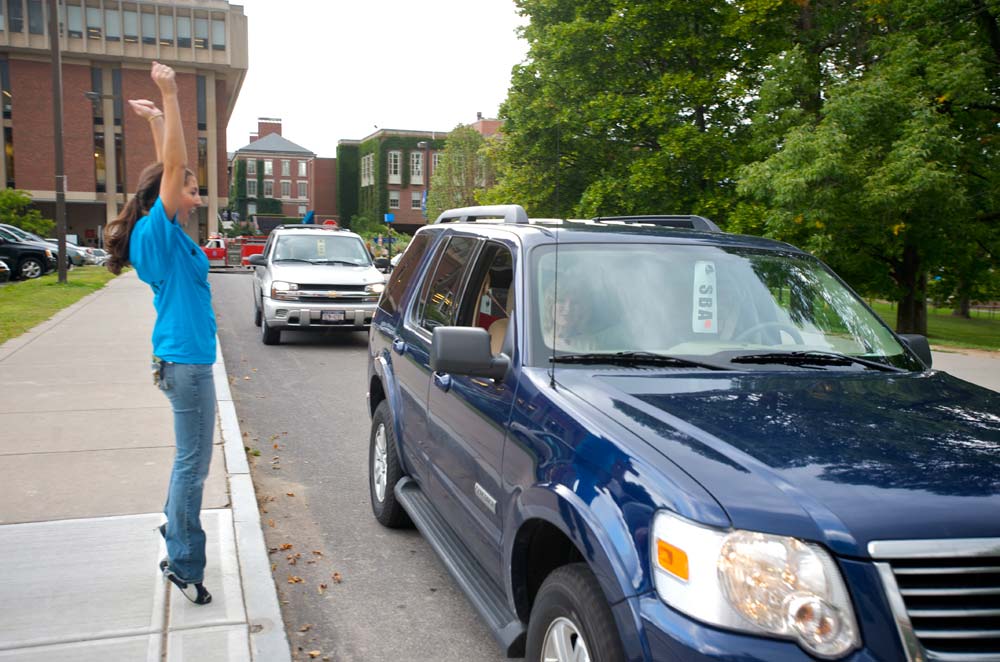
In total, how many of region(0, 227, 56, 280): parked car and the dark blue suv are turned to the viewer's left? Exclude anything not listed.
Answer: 0

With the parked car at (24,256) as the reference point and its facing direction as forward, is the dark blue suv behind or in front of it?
in front

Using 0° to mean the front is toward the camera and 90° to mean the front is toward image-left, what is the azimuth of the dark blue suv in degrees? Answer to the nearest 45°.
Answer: approximately 315°

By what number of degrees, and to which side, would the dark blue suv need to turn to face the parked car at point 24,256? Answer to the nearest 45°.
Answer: approximately 180°
